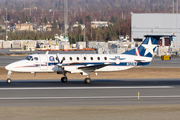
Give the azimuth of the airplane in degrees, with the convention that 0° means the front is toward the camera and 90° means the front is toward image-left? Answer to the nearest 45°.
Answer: approximately 90°
